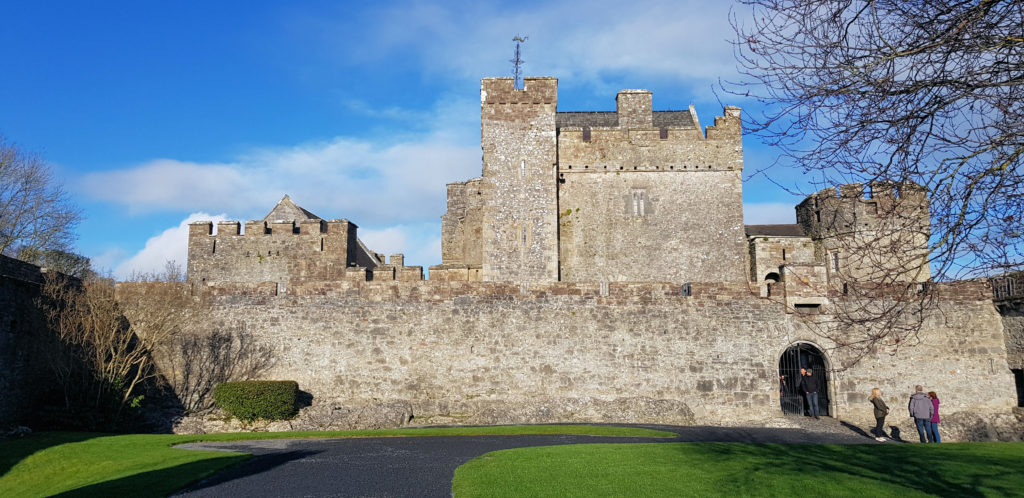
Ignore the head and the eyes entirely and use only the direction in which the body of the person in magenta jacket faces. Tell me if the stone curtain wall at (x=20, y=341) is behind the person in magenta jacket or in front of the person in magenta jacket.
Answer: in front

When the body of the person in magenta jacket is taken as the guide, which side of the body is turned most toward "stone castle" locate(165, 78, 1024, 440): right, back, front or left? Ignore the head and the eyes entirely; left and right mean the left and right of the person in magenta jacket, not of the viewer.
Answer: front

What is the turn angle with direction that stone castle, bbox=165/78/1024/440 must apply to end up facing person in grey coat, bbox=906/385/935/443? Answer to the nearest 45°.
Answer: approximately 90° to its left

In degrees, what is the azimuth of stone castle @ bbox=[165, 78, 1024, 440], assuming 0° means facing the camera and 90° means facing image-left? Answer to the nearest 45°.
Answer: approximately 0°

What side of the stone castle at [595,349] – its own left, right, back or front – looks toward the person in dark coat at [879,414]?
left

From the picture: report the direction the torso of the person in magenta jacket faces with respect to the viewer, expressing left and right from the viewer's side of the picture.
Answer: facing to the left of the viewer

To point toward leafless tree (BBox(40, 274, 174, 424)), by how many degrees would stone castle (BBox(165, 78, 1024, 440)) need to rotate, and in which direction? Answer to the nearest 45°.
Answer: approximately 90° to its right

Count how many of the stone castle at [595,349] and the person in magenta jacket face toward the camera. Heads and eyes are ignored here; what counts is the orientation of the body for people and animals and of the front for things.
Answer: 1

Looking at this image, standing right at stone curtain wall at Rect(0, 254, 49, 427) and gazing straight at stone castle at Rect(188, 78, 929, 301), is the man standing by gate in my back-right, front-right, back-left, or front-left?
front-right

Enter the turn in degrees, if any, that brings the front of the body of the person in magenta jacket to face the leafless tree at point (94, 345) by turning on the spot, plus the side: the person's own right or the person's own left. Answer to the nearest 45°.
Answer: approximately 45° to the person's own left

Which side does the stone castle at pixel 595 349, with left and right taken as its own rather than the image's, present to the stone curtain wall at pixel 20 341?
right
